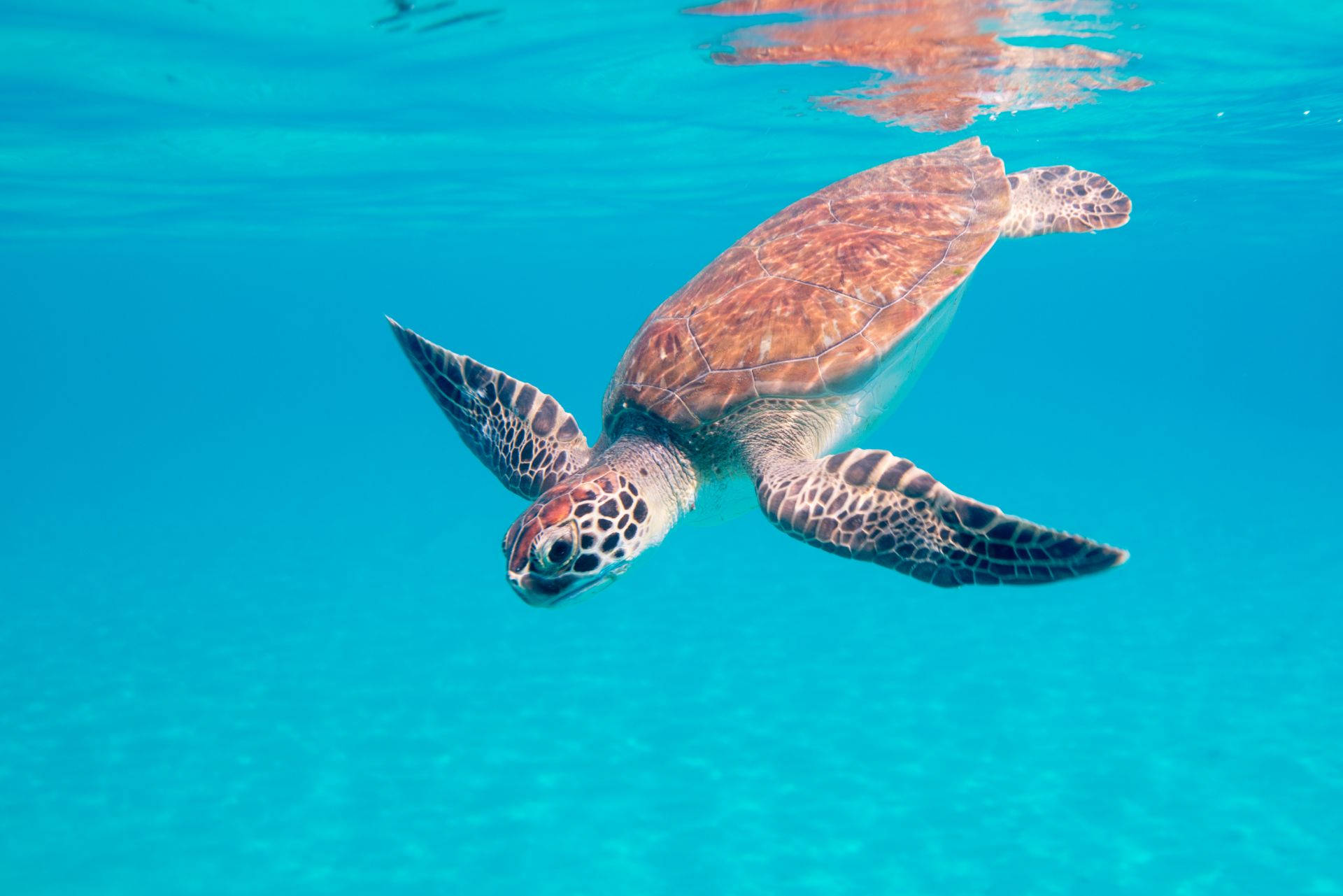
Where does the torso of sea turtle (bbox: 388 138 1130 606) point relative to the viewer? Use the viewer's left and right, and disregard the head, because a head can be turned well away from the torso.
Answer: facing the viewer and to the left of the viewer
